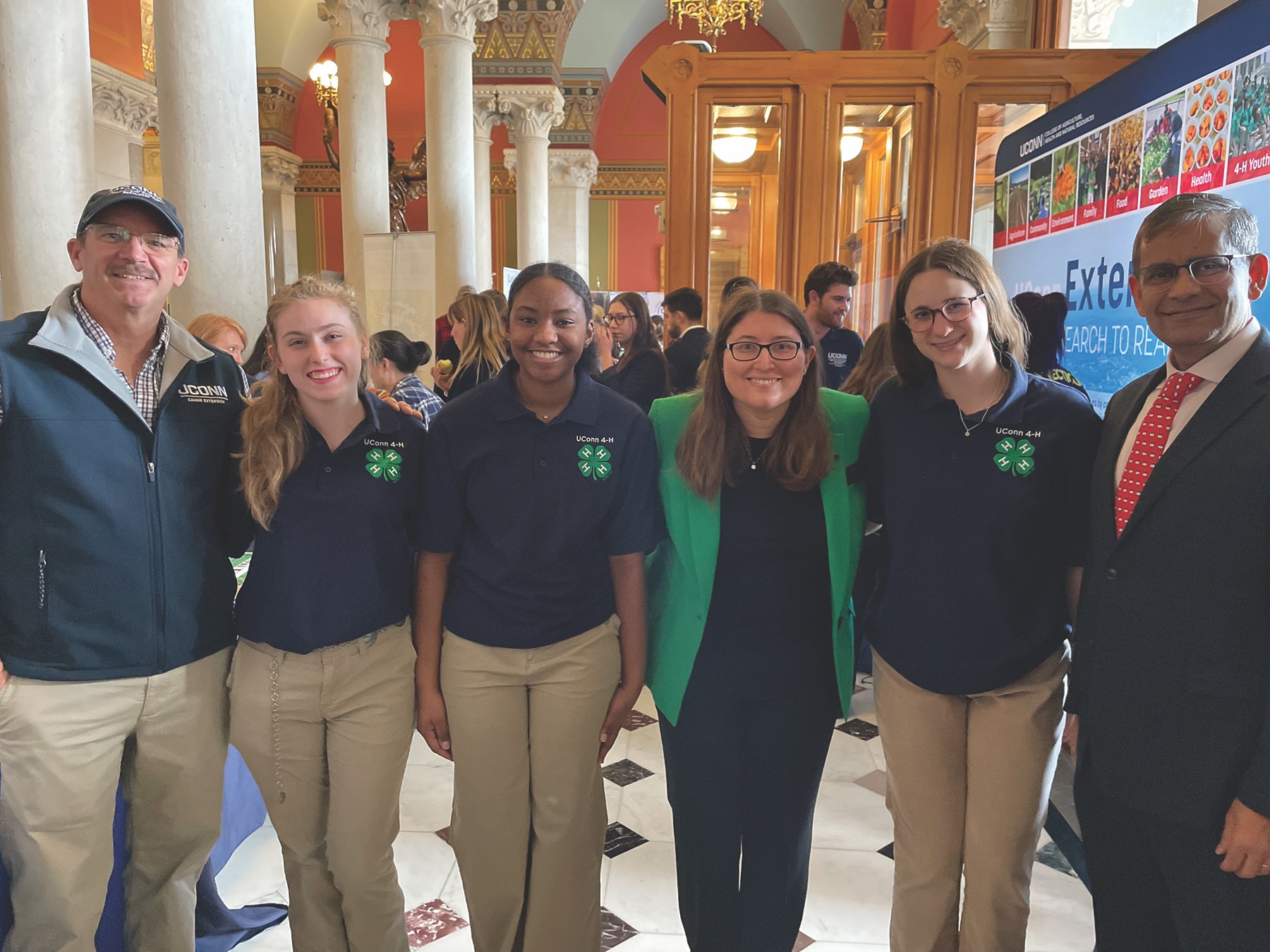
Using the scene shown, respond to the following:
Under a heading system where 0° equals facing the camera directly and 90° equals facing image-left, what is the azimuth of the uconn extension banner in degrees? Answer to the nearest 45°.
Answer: approximately 45°

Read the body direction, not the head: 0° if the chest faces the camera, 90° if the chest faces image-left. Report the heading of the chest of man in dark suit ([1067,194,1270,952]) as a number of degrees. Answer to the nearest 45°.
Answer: approximately 45°

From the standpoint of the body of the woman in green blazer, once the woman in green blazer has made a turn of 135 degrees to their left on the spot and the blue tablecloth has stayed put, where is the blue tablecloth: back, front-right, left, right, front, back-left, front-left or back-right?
back-left

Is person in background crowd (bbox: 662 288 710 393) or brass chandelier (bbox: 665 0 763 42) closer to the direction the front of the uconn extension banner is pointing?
the person in background crowd

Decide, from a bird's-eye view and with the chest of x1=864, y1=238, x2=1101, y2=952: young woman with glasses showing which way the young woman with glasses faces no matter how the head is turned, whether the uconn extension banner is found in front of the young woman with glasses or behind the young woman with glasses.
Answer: behind

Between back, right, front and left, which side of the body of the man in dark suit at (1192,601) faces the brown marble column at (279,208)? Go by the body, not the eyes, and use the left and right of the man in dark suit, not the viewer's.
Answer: right

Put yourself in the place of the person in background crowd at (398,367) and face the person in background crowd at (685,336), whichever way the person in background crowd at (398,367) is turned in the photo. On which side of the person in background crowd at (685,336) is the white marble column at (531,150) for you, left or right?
left

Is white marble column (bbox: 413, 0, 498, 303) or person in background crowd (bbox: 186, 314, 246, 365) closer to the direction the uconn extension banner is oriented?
the person in background crowd

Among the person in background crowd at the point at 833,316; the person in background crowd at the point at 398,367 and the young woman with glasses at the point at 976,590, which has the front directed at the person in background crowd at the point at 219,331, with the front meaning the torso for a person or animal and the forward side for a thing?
the person in background crowd at the point at 398,367

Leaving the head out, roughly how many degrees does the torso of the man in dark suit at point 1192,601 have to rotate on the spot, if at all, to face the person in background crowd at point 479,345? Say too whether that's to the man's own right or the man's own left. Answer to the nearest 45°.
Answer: approximately 90° to the man's own right

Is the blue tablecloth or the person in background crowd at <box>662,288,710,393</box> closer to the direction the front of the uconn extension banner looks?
the blue tablecloth

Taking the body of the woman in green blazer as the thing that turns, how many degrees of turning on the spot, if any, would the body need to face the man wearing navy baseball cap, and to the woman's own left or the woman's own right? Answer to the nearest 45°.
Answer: approximately 90° to the woman's own right
